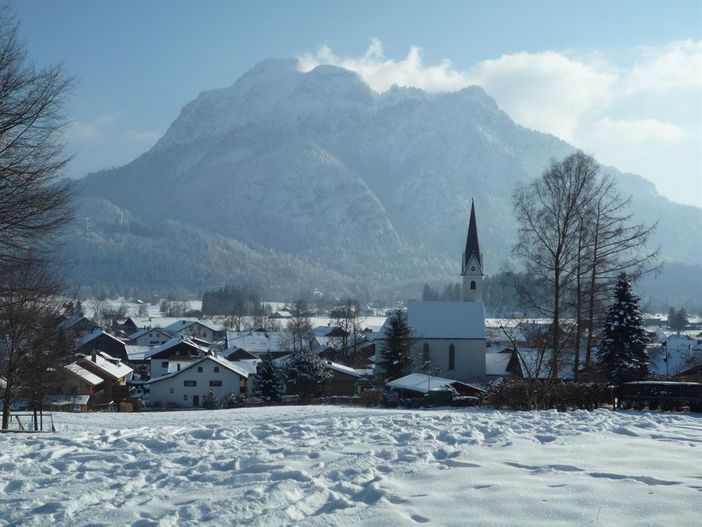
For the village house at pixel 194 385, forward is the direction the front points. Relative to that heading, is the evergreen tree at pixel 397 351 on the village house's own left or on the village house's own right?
on the village house's own left

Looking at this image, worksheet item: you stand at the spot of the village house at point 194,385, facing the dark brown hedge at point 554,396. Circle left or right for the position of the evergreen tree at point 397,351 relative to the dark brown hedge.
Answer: left

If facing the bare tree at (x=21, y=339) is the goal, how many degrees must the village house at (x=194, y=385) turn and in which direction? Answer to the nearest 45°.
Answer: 0° — it already faces it

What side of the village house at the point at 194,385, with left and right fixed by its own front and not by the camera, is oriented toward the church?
left

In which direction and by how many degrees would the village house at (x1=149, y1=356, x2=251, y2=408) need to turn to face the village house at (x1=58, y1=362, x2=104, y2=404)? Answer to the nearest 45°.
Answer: approximately 90° to its right

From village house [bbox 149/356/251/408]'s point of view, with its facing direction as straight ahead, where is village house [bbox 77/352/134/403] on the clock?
village house [bbox 77/352/134/403] is roughly at 4 o'clock from village house [bbox 149/356/251/408].

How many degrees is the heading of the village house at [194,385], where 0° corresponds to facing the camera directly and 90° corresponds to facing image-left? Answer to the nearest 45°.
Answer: approximately 0°

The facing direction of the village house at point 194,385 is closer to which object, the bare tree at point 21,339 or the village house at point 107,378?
the bare tree
